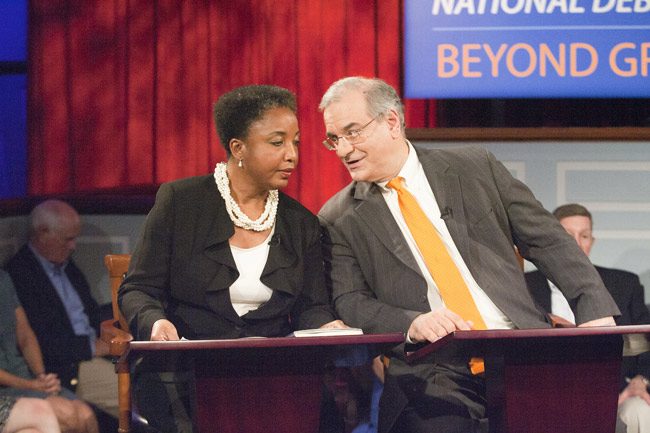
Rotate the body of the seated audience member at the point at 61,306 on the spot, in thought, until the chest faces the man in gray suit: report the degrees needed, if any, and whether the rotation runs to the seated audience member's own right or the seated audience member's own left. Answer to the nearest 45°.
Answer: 0° — they already face them

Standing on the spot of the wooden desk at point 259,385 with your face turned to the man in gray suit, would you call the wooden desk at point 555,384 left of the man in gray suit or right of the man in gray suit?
right

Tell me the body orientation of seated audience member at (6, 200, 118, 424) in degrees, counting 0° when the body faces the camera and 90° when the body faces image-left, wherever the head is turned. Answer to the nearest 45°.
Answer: approximately 315°

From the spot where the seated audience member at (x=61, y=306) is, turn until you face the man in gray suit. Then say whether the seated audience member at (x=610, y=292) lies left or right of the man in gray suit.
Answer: left

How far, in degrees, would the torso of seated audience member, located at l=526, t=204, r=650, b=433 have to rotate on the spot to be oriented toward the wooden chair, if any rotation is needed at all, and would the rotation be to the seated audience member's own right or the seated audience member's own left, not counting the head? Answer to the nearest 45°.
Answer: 0° — they already face it
